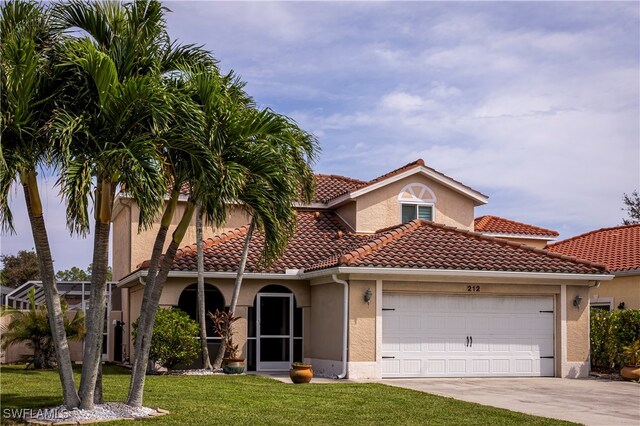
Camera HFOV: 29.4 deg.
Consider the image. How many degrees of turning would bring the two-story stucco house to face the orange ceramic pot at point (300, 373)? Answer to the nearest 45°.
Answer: approximately 45° to its right

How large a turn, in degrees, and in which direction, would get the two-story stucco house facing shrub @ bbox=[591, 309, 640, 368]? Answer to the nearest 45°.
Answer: approximately 90° to its left

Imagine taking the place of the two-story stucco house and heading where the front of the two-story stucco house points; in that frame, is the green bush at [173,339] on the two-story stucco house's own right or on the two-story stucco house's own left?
on the two-story stucco house's own right

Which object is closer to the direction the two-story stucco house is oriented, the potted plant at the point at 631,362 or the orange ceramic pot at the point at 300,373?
the orange ceramic pot

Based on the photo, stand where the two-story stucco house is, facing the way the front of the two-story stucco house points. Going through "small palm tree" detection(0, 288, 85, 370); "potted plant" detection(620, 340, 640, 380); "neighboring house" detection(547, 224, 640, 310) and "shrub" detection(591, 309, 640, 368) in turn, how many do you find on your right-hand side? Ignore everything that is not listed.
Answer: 1

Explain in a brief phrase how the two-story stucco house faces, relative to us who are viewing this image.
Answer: facing the viewer

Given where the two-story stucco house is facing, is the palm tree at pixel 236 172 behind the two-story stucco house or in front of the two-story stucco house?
in front

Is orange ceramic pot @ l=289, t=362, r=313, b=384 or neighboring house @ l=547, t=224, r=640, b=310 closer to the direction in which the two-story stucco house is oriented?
the orange ceramic pot

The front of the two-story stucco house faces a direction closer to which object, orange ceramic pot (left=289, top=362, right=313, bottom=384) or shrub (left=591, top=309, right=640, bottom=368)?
the orange ceramic pot

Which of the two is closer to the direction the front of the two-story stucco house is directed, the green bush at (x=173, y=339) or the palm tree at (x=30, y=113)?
the palm tree

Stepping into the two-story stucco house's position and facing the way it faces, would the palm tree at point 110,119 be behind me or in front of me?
in front

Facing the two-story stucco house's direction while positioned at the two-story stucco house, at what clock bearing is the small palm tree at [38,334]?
The small palm tree is roughly at 3 o'clock from the two-story stucco house.

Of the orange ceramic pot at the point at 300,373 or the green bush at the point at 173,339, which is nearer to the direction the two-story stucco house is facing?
the orange ceramic pot

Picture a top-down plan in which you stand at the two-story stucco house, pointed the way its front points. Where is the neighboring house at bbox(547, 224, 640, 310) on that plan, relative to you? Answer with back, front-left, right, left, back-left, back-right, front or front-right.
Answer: back-left

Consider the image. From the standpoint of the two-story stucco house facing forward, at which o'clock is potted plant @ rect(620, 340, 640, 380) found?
The potted plant is roughly at 9 o'clock from the two-story stucco house.
